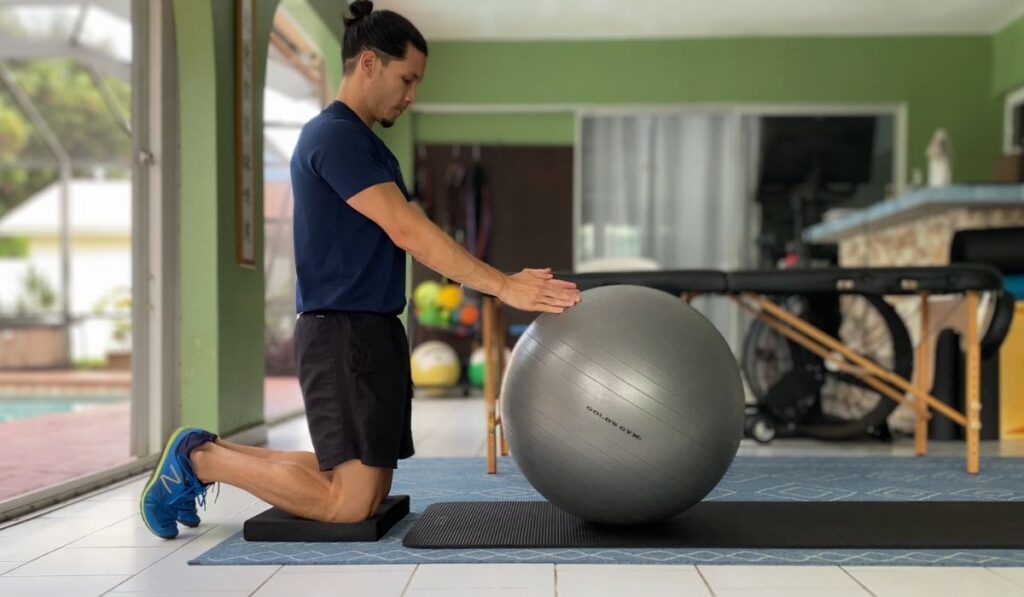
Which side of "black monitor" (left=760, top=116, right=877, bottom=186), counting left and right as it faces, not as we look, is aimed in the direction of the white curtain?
right

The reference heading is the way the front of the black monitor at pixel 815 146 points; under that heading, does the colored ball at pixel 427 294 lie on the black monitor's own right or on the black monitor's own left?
on the black monitor's own right

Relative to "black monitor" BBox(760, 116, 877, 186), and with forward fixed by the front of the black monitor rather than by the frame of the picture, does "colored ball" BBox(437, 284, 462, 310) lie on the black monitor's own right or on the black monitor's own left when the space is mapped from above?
on the black monitor's own right

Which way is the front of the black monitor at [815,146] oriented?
toward the camera

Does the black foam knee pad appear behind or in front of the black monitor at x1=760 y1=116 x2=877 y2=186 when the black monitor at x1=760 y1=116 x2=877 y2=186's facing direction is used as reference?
in front

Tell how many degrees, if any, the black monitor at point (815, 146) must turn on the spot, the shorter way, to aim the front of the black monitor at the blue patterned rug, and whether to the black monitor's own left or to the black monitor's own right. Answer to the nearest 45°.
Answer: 0° — it already faces it

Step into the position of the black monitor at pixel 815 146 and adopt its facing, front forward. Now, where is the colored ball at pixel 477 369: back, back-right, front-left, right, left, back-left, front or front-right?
front-right

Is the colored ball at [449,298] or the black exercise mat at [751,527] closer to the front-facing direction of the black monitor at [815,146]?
the black exercise mat

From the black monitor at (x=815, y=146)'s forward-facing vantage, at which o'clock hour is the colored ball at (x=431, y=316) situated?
The colored ball is roughly at 2 o'clock from the black monitor.

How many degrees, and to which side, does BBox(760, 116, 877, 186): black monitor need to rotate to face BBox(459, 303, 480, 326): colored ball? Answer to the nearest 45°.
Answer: approximately 45° to its right

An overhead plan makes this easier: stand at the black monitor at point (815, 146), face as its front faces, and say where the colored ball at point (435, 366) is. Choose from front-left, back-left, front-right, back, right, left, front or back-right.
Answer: front-right

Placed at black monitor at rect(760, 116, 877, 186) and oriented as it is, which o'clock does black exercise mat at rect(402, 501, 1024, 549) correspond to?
The black exercise mat is roughly at 12 o'clock from the black monitor.
